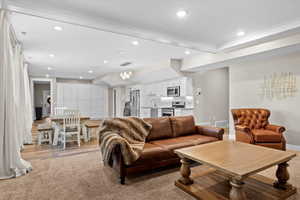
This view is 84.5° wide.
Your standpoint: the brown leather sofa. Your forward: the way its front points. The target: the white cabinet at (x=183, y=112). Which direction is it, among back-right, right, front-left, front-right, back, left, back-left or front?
back-left

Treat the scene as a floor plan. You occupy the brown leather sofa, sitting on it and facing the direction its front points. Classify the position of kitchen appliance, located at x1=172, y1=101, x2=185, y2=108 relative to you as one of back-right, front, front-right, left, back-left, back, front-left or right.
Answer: back-left

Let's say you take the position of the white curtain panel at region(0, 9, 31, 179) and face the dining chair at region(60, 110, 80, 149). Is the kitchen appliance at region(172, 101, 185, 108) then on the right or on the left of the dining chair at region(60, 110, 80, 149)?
right

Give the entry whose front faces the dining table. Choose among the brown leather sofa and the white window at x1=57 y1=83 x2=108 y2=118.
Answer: the white window

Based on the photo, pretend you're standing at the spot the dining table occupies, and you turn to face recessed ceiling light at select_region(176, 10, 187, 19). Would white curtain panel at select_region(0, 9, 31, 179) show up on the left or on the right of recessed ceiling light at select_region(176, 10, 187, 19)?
right

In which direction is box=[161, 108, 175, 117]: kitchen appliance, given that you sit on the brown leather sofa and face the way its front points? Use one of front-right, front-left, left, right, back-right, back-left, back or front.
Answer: back-left
